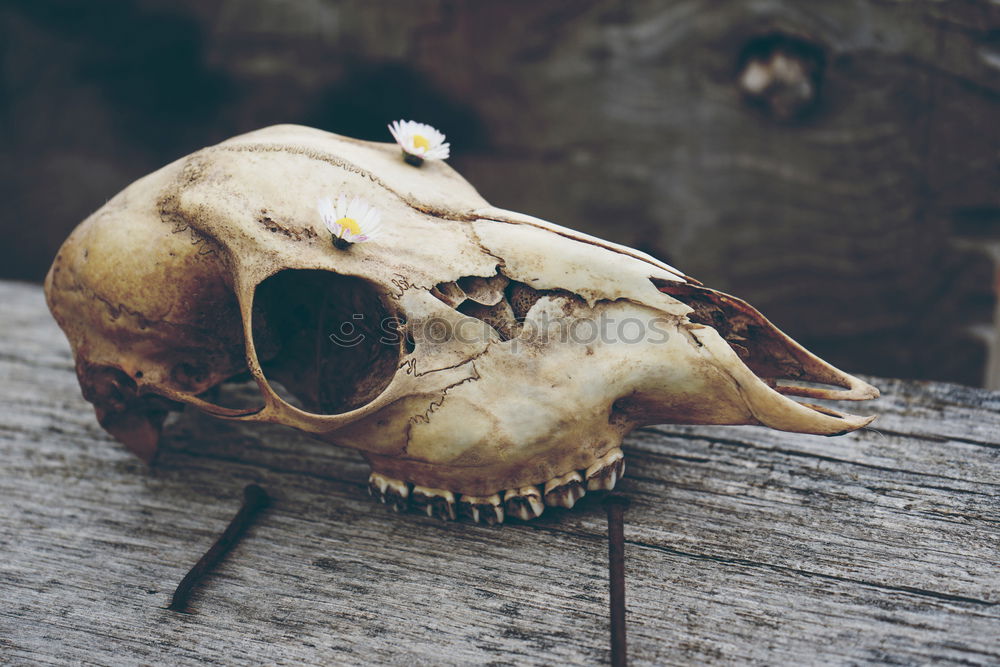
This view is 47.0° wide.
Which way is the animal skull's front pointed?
to the viewer's right
